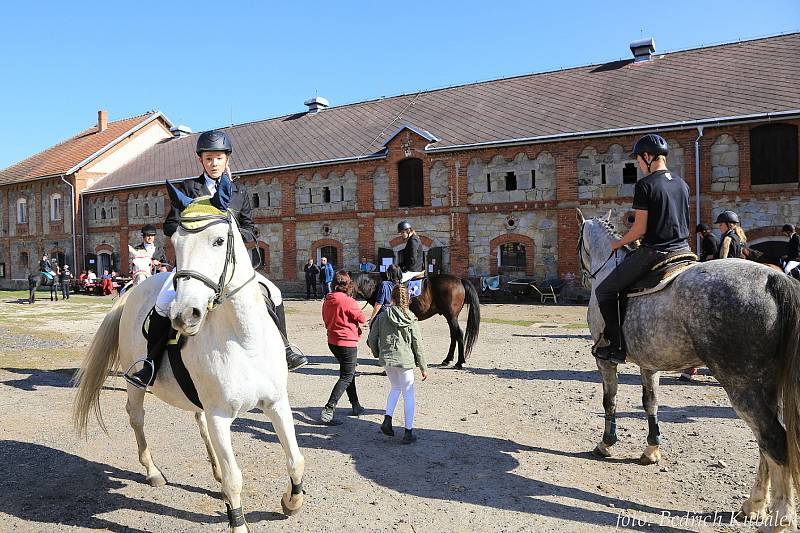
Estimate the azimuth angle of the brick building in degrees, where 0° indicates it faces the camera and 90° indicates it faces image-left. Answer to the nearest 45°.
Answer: approximately 45°

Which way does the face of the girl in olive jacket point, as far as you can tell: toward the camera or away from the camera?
away from the camera

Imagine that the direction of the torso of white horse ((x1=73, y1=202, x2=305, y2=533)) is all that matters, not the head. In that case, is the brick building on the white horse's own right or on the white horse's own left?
on the white horse's own left

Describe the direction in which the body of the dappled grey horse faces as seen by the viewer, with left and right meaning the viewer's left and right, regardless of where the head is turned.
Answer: facing away from the viewer and to the left of the viewer

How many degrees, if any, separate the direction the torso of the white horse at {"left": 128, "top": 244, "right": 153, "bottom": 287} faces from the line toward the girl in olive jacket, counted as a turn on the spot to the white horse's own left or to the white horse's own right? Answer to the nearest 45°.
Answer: approximately 45° to the white horse's own left

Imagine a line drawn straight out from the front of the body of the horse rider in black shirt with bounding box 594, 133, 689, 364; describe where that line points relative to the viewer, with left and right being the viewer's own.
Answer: facing away from the viewer and to the left of the viewer

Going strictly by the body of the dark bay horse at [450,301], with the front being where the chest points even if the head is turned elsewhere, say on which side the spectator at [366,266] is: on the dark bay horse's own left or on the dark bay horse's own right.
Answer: on the dark bay horse's own right

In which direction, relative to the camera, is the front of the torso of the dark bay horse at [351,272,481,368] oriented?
to the viewer's left

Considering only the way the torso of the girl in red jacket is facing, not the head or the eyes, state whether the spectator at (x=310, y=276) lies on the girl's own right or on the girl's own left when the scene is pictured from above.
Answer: on the girl's own left

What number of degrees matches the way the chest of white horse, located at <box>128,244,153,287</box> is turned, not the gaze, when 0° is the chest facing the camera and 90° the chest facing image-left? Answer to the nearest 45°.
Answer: approximately 0°
